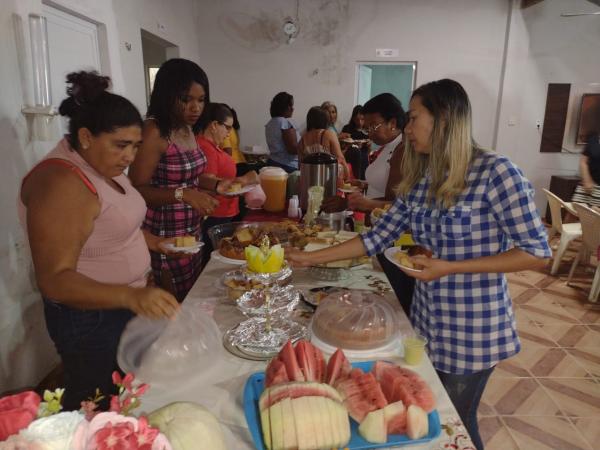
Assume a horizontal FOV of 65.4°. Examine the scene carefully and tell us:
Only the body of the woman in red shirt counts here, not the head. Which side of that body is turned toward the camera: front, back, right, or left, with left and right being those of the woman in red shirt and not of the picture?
right

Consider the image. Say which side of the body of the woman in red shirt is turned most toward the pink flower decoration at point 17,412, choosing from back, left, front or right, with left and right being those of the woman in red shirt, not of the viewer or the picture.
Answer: right

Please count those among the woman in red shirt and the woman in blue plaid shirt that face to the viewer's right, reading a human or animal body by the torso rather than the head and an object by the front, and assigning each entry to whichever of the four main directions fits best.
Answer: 1

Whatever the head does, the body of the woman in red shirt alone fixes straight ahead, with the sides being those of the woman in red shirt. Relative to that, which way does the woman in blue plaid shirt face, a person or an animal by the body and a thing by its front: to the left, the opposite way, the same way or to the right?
the opposite way

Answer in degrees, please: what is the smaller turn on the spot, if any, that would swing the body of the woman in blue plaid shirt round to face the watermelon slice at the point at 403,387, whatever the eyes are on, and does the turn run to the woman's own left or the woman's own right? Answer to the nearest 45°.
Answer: approximately 45° to the woman's own left

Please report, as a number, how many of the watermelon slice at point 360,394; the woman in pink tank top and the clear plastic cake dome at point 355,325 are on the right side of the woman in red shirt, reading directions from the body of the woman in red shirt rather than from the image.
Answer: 3

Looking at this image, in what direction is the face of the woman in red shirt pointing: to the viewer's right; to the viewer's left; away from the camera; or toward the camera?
to the viewer's right

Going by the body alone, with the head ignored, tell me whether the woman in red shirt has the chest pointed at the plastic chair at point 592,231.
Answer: yes

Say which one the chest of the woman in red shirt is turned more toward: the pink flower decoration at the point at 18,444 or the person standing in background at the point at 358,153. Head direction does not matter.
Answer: the person standing in background
